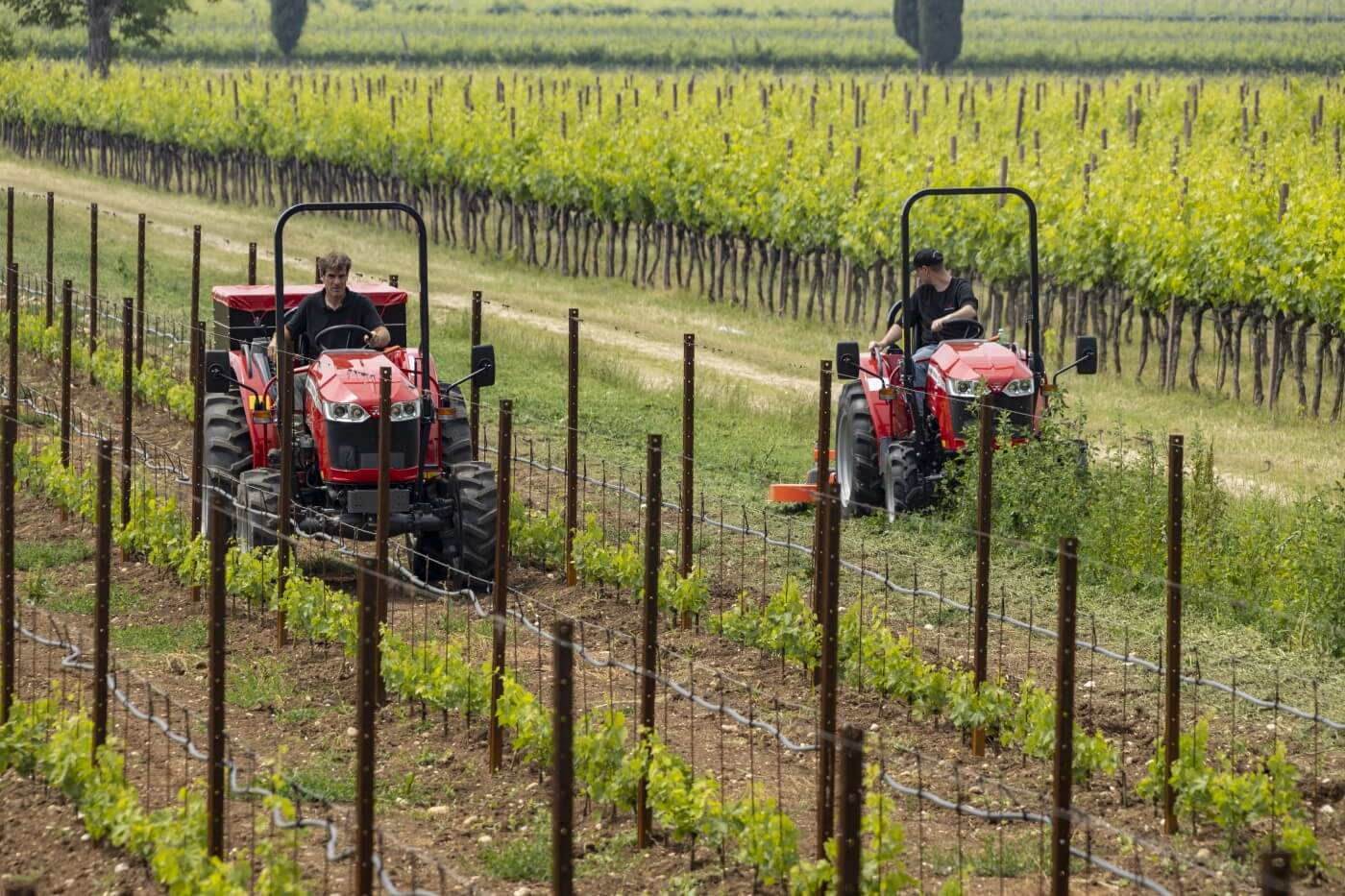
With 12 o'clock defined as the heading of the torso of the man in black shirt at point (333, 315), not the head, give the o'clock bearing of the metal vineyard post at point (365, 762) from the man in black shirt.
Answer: The metal vineyard post is roughly at 12 o'clock from the man in black shirt.

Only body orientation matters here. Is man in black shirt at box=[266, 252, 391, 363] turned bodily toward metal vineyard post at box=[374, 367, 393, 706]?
yes

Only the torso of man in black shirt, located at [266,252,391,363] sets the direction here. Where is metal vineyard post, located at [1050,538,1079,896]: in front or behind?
in front

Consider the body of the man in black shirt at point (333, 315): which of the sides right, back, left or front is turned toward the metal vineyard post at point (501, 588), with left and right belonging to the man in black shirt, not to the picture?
front

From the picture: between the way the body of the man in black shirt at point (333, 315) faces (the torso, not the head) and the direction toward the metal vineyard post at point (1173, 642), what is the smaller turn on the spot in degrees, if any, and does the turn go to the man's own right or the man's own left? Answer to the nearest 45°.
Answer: approximately 45° to the man's own left

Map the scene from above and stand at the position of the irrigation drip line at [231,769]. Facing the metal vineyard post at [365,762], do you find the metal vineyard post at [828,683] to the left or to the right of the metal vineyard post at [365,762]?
left

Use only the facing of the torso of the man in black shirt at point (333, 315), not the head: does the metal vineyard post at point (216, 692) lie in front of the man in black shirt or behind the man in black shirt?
in front

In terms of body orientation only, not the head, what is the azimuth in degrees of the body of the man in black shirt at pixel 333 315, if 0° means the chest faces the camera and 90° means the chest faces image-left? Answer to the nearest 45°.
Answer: approximately 0°

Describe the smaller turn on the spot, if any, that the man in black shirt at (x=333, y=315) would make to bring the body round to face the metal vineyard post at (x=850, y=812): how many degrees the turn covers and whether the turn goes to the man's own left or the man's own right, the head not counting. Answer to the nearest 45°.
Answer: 0° — they already face it

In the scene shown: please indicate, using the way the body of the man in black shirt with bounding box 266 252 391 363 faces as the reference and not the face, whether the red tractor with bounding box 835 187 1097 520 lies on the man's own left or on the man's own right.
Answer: on the man's own left
